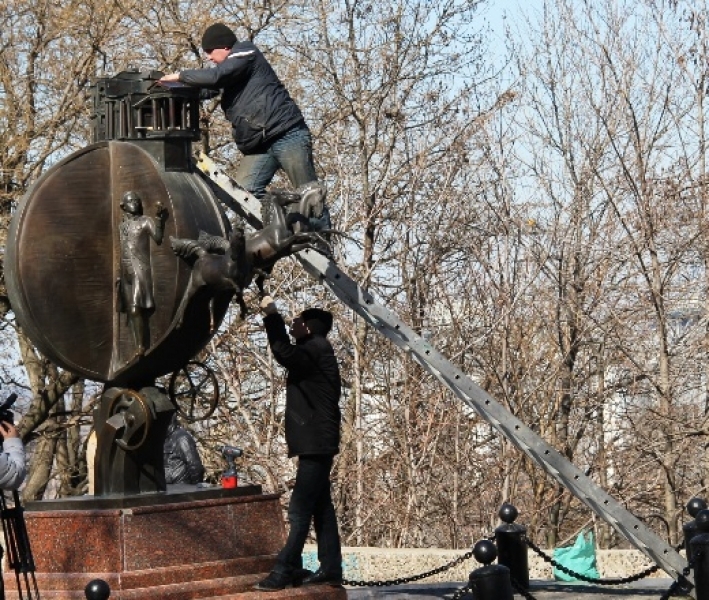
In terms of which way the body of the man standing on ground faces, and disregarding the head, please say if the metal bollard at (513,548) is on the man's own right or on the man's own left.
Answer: on the man's own right

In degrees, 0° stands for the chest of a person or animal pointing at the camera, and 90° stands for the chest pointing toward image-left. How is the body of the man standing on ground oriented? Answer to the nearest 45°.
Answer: approximately 90°

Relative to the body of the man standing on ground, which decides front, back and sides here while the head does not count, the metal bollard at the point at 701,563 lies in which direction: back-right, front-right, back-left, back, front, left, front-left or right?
back

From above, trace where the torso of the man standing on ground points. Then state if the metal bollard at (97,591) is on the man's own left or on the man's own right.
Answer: on the man's own left
